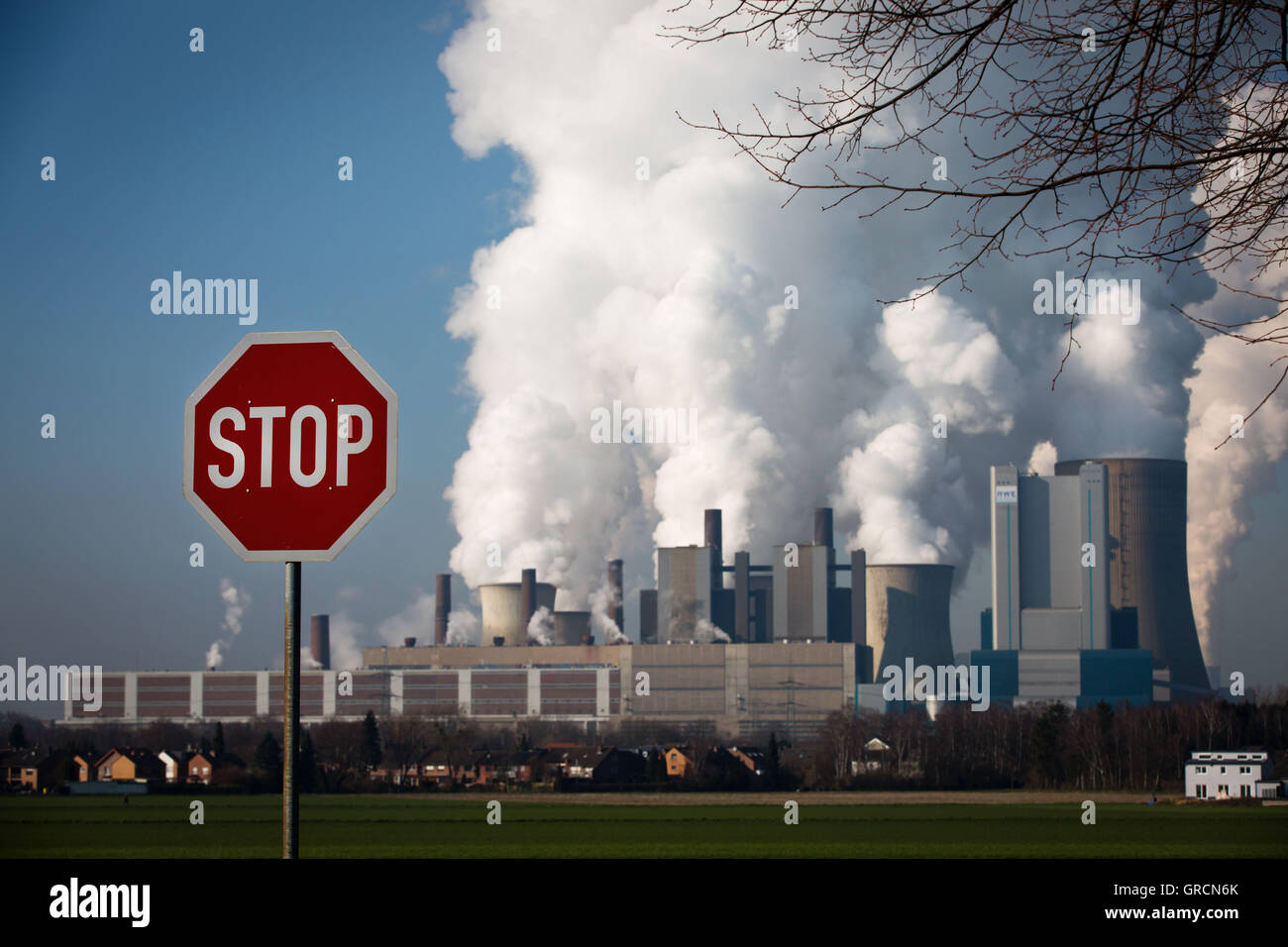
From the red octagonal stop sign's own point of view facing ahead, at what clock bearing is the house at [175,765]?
The house is roughly at 6 o'clock from the red octagonal stop sign.

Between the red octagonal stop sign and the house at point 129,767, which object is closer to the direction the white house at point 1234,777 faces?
the red octagonal stop sign

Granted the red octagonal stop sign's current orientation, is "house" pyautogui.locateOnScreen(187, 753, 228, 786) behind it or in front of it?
behind

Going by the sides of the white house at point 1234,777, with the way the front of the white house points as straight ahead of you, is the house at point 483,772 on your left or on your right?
on your right

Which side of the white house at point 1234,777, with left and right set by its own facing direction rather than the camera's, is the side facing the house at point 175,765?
right

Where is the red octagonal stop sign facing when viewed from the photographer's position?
facing the viewer

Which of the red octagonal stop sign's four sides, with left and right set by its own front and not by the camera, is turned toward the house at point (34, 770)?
back

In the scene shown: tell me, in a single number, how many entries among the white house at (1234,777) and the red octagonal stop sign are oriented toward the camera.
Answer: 2

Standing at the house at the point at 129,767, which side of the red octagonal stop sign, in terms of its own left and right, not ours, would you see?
back
